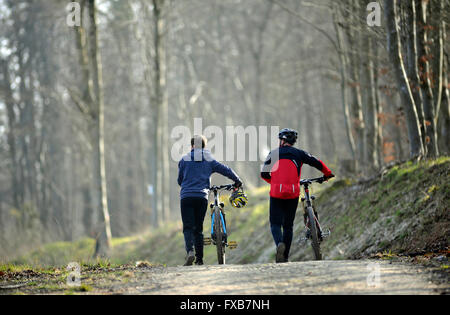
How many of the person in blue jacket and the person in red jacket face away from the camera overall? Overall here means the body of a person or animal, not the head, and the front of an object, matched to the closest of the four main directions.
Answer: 2

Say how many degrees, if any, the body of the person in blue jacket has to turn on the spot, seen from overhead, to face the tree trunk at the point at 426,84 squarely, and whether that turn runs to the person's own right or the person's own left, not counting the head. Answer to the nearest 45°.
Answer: approximately 45° to the person's own right

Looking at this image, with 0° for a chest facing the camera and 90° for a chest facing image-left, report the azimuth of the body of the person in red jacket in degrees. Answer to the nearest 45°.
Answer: approximately 180°

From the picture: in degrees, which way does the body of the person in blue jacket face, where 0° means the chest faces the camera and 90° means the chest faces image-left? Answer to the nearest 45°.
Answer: approximately 180°

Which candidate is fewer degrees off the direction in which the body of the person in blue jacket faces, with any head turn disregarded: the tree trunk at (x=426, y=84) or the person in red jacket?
the tree trunk

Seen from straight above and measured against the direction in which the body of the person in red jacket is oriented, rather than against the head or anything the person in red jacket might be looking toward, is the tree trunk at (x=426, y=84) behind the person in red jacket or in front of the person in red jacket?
in front

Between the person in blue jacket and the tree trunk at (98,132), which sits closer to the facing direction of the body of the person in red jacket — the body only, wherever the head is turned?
the tree trunk

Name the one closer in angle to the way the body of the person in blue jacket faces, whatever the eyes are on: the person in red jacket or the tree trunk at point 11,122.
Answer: the tree trunk

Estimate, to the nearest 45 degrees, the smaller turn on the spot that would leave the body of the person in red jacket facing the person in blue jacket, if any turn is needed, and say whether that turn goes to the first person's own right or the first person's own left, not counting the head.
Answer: approximately 90° to the first person's own left

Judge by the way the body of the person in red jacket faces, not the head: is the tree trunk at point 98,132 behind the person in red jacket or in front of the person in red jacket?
in front

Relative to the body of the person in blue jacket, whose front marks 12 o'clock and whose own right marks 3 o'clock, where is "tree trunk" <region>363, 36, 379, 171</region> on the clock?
The tree trunk is roughly at 1 o'clock from the person in blue jacket.
